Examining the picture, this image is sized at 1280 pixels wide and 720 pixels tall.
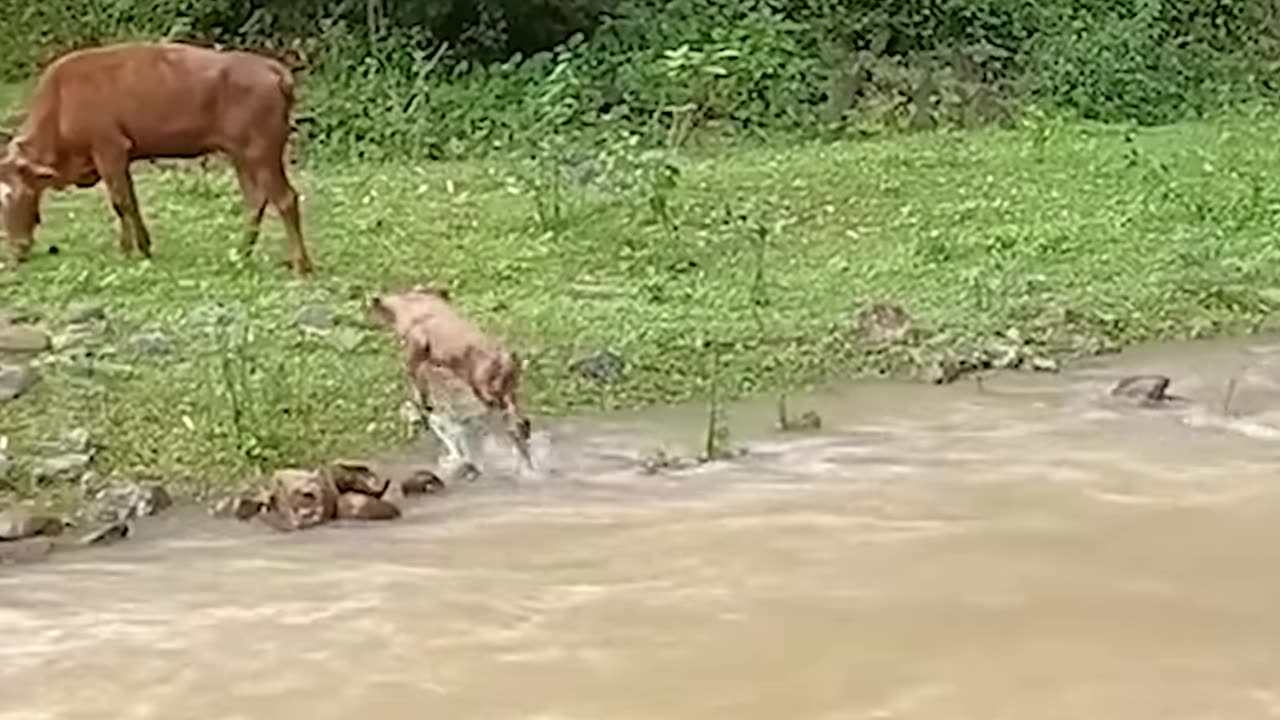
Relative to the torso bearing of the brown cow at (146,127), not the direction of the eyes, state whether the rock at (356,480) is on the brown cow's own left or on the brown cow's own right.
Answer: on the brown cow's own left

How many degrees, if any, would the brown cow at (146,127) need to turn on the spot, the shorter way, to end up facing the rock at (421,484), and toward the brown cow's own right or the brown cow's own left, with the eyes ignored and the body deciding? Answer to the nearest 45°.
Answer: approximately 90° to the brown cow's own left

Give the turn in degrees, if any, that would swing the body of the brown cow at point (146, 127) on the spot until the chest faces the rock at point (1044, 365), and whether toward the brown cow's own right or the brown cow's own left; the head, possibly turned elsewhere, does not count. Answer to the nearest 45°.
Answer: approximately 135° to the brown cow's own left

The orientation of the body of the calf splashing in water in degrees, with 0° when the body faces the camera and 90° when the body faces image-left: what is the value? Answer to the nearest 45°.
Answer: approximately 90°

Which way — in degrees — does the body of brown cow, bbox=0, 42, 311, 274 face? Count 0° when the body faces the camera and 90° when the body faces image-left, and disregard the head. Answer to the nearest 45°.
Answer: approximately 90°

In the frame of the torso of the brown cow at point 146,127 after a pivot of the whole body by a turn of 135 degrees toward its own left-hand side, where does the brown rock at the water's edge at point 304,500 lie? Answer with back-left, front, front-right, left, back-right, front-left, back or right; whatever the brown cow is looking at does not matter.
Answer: front-right

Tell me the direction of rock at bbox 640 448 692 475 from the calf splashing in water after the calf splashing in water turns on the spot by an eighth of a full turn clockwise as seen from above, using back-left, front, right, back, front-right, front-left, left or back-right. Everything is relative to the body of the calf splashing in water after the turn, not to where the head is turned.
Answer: back-right

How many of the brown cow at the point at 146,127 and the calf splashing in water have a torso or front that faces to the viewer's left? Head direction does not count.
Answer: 2
